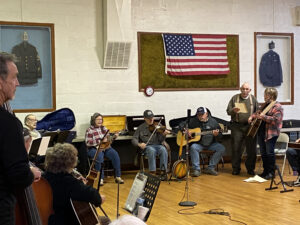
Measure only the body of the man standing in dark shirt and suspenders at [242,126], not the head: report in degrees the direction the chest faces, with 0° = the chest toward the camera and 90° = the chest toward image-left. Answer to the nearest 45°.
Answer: approximately 0°

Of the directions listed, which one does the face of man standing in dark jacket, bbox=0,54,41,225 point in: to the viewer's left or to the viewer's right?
to the viewer's right

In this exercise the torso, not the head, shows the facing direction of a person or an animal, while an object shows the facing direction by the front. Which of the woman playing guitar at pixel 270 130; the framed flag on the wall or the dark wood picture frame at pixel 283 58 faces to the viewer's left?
the woman playing guitar

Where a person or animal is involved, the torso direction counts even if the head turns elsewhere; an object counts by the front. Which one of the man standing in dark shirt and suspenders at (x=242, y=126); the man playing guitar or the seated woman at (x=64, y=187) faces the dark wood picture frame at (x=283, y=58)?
the seated woman

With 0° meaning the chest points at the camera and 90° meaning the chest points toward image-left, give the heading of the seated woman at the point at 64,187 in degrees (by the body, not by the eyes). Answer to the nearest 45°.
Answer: approximately 225°

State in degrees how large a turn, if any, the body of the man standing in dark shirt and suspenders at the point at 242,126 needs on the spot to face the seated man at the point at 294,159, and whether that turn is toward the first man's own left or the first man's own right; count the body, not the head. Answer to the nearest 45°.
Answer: approximately 45° to the first man's own left

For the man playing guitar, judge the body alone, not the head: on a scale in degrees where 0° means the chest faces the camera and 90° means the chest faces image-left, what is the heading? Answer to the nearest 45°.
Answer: approximately 0°

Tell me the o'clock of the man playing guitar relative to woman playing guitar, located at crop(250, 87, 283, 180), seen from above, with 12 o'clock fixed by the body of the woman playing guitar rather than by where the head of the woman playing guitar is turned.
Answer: The man playing guitar is roughly at 1 o'clock from the woman playing guitar.

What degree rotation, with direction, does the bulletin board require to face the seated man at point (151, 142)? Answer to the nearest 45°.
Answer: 0° — it already faces them

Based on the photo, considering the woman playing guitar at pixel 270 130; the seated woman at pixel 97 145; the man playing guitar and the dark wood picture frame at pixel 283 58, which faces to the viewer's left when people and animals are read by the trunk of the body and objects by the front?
the woman playing guitar
